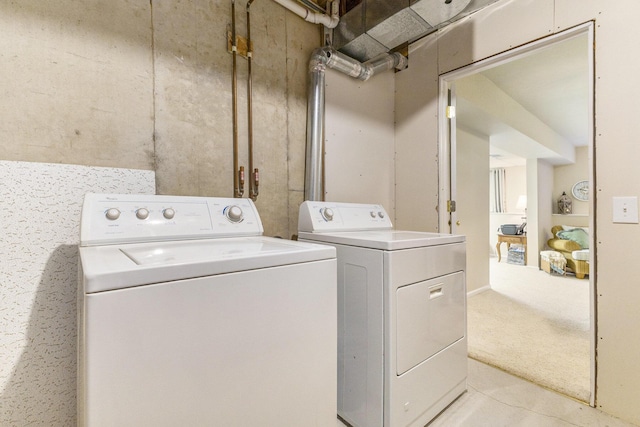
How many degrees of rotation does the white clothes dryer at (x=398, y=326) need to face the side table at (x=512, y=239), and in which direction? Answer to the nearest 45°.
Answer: approximately 90° to its left

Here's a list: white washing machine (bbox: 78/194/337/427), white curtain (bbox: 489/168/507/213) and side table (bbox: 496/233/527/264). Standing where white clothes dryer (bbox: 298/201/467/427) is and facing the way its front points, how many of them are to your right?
1

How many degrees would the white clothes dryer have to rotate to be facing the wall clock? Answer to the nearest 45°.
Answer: approximately 90° to its left

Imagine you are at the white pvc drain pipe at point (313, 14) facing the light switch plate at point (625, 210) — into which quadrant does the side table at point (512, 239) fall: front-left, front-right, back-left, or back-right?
front-left

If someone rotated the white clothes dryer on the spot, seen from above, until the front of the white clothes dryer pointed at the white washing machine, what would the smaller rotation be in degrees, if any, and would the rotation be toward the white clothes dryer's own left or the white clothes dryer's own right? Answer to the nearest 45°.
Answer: approximately 90° to the white clothes dryer's own right

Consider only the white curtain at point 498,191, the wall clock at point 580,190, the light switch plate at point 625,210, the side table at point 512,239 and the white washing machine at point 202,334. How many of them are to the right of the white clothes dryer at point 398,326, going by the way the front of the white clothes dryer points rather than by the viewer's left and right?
1

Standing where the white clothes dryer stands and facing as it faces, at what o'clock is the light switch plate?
The light switch plate is roughly at 10 o'clock from the white clothes dryer.
